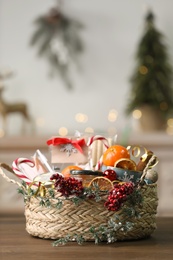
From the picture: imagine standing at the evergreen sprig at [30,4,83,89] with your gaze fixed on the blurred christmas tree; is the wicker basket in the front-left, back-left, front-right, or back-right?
front-right

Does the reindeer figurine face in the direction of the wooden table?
no

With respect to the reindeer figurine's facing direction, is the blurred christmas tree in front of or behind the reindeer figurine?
behind

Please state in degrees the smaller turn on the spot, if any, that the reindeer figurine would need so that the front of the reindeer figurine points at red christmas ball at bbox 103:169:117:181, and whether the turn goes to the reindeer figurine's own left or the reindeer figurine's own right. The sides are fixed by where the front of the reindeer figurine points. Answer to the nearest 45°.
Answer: approximately 90° to the reindeer figurine's own left

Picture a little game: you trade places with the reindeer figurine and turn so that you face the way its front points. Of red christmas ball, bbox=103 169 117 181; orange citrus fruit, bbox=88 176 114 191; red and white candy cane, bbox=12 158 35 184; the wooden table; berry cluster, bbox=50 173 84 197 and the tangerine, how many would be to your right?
0

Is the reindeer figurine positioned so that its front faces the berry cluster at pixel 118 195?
no

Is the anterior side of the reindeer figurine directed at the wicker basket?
no

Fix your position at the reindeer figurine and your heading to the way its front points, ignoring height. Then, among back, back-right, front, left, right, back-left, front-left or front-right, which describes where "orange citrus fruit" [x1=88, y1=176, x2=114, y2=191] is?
left
